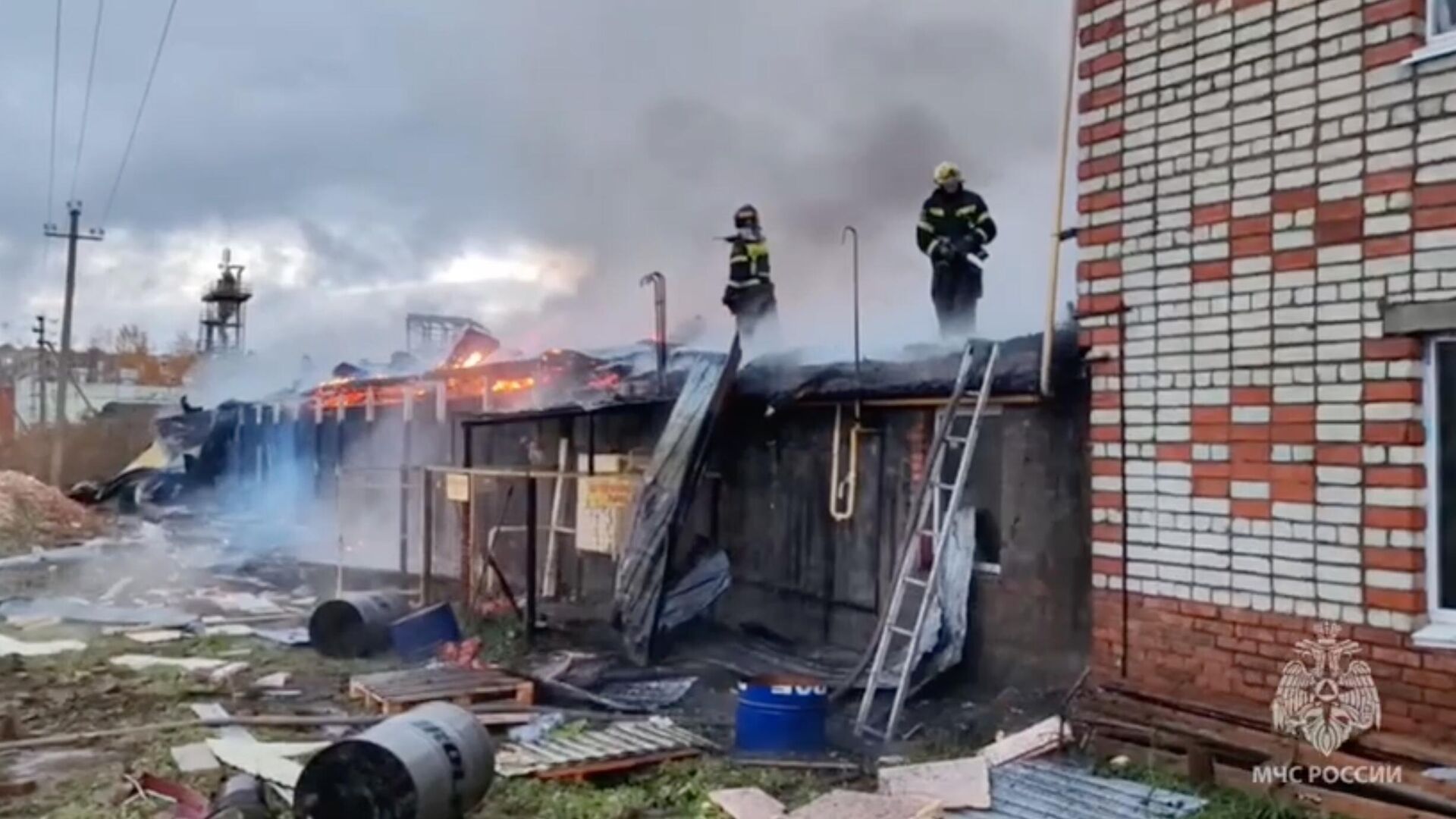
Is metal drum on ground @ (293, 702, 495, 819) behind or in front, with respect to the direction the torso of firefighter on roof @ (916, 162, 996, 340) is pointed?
in front

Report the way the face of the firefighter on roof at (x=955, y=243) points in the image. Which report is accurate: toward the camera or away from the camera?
toward the camera

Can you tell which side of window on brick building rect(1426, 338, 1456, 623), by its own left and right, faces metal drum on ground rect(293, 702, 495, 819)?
right

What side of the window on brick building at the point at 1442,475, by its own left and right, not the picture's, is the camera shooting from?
front

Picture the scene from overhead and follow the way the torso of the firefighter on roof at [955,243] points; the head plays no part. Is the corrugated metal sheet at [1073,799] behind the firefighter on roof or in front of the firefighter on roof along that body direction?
in front

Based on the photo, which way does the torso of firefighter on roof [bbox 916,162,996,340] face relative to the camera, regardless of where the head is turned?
toward the camera

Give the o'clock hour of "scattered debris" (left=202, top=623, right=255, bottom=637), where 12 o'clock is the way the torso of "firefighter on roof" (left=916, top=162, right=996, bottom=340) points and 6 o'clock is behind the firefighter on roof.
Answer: The scattered debris is roughly at 3 o'clock from the firefighter on roof.

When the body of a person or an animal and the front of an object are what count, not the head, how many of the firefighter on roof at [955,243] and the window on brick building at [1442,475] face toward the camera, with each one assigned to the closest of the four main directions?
2

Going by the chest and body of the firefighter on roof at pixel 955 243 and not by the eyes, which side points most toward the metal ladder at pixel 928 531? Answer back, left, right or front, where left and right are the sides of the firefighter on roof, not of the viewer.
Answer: front

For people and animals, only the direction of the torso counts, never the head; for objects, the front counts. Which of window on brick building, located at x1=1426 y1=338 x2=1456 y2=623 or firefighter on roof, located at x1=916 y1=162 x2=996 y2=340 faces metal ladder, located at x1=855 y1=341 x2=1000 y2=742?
the firefighter on roof

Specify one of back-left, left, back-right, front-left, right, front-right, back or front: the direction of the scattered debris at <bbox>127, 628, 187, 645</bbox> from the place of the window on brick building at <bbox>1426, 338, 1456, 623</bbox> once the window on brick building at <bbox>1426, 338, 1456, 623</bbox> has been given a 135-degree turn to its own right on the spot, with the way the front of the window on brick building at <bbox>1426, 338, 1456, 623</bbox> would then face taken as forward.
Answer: front-left

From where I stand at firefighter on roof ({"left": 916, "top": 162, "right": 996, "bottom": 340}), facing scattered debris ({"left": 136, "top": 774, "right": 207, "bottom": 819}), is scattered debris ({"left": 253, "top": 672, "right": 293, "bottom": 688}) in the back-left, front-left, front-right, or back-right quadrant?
front-right

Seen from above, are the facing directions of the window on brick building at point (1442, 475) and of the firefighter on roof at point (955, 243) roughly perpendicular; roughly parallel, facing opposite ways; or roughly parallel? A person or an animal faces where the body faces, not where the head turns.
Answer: roughly parallel

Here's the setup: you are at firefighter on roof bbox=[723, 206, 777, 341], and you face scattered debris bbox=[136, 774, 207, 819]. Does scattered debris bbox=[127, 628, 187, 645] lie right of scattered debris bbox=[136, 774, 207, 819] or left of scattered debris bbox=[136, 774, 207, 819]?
right

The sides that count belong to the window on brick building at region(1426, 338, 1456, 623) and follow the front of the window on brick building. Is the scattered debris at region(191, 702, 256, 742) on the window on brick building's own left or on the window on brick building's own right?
on the window on brick building's own right
